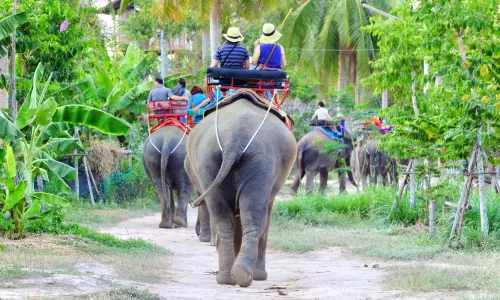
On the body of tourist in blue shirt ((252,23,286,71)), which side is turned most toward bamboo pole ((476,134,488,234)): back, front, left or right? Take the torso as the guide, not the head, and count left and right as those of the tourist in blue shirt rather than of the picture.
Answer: right

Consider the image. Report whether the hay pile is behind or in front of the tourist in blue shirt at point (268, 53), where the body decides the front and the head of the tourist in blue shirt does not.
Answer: in front

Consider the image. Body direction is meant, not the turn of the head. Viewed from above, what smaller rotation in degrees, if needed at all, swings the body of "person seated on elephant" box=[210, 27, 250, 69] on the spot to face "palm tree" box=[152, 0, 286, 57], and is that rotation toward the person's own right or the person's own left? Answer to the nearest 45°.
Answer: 0° — they already face it

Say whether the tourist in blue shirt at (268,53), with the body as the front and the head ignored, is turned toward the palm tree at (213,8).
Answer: yes

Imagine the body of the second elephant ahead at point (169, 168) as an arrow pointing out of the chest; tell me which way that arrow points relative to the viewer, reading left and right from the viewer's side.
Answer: facing away from the viewer

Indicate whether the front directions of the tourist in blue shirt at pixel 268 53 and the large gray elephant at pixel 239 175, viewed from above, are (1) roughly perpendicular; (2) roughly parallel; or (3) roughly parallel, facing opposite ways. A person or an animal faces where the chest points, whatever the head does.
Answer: roughly parallel

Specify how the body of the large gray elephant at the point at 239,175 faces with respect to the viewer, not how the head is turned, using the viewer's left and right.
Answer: facing away from the viewer

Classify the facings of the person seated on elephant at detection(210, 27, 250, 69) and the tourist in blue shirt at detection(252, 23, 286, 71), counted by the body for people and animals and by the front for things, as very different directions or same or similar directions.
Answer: same or similar directions

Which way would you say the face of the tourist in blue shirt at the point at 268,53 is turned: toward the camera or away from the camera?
away from the camera

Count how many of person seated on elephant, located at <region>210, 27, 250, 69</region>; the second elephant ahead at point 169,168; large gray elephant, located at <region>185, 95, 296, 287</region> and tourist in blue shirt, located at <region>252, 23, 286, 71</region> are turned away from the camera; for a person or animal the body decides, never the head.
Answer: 4

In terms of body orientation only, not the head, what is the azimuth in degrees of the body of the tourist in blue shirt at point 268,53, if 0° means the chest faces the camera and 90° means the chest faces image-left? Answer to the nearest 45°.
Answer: approximately 180°

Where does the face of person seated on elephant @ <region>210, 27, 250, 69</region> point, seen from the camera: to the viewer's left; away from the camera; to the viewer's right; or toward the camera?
away from the camera

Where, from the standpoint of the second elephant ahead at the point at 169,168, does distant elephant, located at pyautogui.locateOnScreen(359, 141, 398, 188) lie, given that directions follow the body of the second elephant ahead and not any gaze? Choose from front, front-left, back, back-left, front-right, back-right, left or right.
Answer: front-right

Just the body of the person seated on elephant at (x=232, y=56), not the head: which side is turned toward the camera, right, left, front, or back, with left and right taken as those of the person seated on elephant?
back

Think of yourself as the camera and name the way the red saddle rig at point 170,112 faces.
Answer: facing away from the viewer

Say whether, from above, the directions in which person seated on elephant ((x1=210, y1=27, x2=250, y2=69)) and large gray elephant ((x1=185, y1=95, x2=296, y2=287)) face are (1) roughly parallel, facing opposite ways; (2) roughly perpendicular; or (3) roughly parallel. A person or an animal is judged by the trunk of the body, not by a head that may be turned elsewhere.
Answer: roughly parallel
